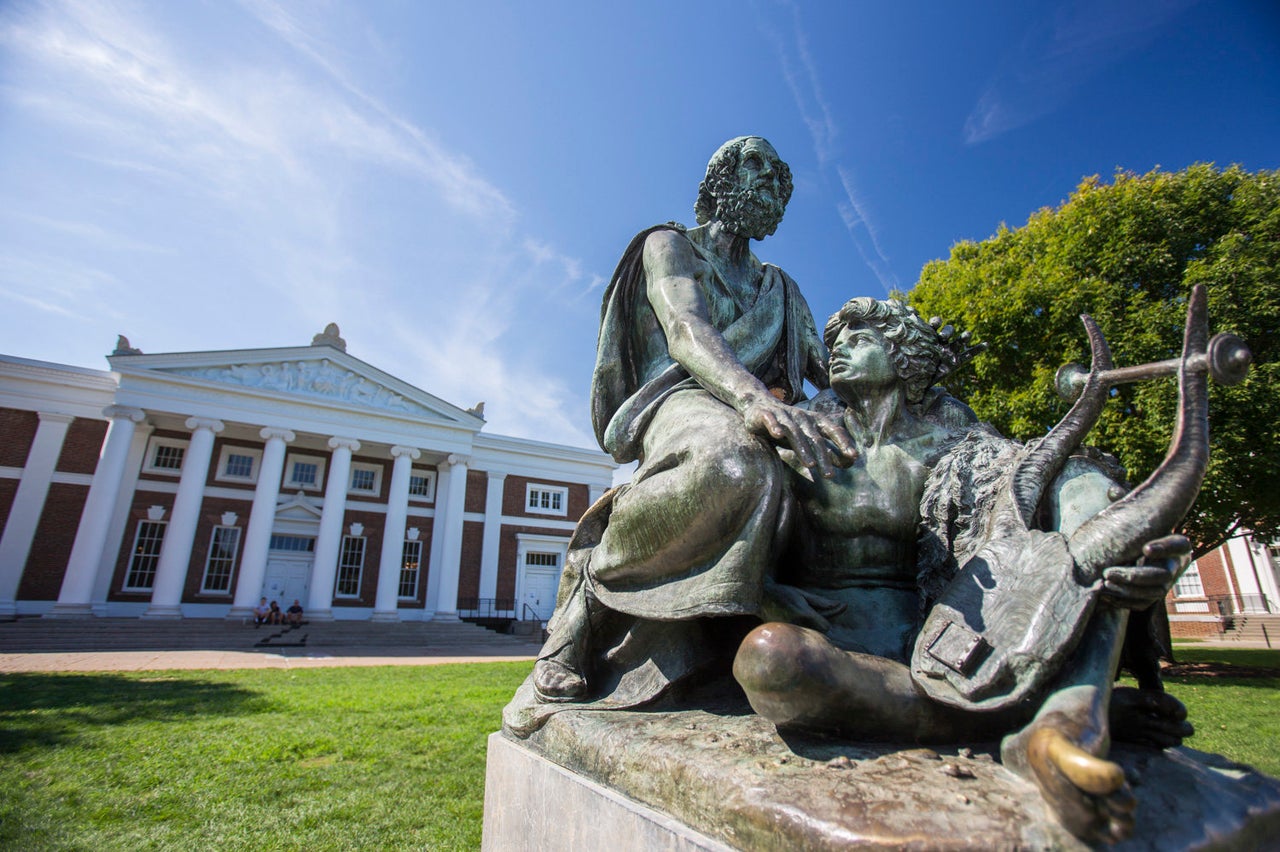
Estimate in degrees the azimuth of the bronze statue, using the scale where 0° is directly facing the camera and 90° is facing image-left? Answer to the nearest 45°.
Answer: approximately 0°

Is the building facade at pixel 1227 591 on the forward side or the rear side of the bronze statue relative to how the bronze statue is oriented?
on the rear side

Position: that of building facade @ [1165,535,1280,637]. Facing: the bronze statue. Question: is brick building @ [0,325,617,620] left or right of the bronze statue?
right

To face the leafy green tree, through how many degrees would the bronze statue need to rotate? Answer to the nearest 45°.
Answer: approximately 135° to its left

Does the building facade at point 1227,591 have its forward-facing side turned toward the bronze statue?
yes

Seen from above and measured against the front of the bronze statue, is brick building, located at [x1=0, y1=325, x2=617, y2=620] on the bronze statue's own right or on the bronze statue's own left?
on the bronze statue's own right

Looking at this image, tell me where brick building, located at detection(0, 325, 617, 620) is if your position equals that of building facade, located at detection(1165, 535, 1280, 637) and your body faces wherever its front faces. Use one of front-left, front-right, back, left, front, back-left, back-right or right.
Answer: front-right

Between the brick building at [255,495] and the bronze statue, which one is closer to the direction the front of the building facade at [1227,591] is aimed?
the bronze statue
